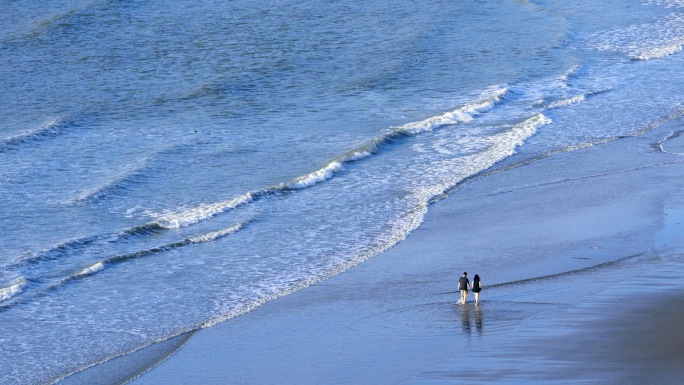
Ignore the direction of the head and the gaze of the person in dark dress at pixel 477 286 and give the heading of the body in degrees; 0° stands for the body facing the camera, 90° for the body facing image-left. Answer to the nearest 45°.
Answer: approximately 225°
